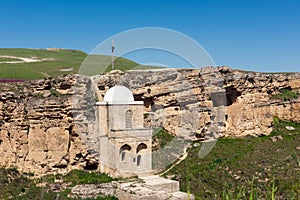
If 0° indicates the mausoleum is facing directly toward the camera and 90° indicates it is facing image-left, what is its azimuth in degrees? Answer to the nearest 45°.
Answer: approximately 0°

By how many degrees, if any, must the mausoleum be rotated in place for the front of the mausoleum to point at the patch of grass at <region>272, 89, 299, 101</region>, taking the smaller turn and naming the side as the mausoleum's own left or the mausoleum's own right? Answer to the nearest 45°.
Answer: approximately 135° to the mausoleum's own left
